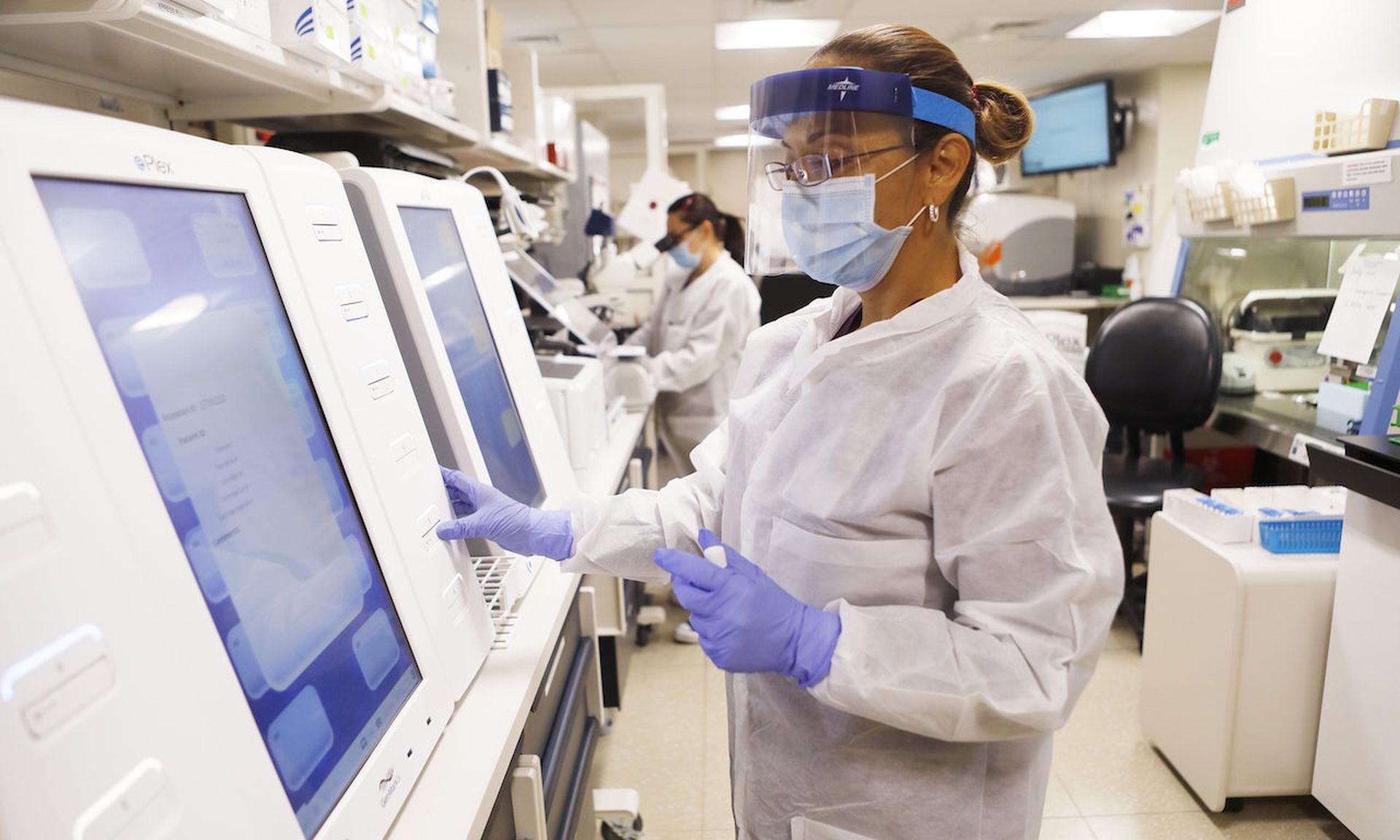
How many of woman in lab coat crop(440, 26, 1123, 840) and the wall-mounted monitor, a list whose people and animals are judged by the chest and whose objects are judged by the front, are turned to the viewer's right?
0

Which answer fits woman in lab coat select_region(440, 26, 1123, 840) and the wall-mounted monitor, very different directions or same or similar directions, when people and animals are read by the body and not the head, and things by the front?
same or similar directions

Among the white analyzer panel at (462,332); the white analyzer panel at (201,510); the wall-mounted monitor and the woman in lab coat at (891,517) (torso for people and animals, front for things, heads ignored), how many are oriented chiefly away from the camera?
0

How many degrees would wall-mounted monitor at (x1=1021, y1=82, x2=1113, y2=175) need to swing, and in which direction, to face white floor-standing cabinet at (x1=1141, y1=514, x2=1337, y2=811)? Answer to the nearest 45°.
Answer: approximately 45° to its left

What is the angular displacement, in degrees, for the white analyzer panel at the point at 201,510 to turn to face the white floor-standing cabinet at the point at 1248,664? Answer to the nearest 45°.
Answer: approximately 45° to its left

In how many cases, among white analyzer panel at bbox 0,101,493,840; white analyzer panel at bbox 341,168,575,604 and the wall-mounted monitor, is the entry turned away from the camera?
0

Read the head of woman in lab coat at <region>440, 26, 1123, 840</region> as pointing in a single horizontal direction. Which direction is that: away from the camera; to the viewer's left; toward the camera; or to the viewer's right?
to the viewer's left

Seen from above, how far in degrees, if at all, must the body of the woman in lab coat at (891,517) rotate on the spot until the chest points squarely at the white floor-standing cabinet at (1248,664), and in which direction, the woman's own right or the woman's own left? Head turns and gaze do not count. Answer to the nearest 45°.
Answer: approximately 180°

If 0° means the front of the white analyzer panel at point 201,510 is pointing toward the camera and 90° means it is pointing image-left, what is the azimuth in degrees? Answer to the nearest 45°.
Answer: approximately 315°

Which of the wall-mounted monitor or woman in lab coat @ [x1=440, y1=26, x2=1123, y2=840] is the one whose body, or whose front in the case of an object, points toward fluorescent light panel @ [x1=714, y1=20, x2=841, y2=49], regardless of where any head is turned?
the wall-mounted monitor

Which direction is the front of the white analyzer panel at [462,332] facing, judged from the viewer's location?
facing the viewer and to the right of the viewer

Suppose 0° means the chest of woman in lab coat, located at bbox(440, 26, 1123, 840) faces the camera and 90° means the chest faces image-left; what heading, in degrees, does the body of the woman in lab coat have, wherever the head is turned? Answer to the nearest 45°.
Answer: approximately 45°

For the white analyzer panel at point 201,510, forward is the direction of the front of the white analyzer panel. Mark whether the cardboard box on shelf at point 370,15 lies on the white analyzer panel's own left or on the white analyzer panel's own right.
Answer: on the white analyzer panel's own left

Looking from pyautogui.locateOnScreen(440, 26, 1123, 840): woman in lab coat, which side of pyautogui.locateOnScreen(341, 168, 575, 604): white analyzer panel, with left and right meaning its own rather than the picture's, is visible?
front

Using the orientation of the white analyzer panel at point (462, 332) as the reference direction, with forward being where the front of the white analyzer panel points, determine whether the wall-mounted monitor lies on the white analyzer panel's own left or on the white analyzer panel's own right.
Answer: on the white analyzer panel's own left
